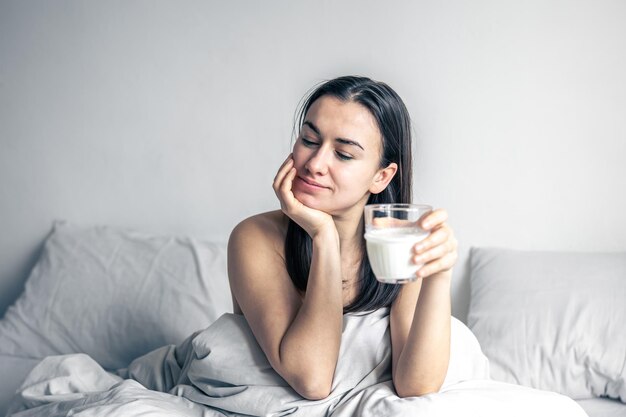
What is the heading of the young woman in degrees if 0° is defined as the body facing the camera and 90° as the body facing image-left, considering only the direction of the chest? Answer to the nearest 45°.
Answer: approximately 0°

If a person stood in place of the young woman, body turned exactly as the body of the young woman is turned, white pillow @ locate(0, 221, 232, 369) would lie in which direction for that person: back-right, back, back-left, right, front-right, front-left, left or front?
back-right

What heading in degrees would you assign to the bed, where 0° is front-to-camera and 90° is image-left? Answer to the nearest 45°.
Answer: approximately 0°
